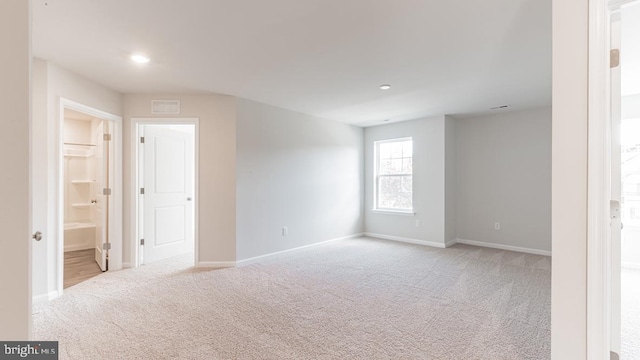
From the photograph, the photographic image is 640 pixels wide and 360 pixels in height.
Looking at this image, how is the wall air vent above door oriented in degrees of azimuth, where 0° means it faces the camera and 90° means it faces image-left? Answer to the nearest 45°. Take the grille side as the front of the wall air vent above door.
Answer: approximately 0°

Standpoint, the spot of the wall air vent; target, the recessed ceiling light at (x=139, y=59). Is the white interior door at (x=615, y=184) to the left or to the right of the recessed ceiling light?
left

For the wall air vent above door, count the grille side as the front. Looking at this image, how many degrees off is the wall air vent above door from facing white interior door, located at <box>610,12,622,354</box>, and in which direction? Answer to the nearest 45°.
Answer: approximately 45° to its left

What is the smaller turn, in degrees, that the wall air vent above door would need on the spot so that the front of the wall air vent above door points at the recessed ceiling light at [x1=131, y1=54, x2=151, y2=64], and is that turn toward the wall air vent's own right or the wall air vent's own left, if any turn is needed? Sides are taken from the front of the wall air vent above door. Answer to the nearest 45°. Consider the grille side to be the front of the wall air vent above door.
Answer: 0° — it already faces it

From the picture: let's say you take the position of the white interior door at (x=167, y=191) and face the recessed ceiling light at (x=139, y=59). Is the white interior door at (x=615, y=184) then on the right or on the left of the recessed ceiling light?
left
